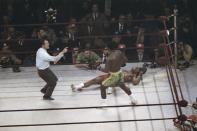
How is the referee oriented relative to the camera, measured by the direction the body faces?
to the viewer's right

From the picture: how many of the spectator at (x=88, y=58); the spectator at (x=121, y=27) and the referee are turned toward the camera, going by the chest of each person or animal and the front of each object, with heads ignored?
2

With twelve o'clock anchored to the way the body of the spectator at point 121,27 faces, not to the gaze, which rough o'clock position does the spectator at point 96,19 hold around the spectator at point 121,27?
the spectator at point 96,19 is roughly at 3 o'clock from the spectator at point 121,27.

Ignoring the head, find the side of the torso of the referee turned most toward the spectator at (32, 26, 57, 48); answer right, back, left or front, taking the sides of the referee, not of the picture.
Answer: left

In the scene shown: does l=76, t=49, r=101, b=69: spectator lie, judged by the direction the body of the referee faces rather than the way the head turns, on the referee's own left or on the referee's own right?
on the referee's own left

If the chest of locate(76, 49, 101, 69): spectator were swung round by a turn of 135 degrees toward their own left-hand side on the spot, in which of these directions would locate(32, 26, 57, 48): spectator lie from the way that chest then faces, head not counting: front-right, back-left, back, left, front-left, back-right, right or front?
left

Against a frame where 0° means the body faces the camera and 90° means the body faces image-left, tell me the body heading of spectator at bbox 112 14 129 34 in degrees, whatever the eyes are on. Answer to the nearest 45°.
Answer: approximately 0°

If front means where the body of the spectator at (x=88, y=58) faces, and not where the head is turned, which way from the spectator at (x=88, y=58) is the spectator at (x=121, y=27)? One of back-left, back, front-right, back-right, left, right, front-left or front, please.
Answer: back-left

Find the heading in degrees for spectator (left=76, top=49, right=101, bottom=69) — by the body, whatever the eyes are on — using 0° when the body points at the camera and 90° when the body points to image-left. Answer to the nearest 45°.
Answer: approximately 0°

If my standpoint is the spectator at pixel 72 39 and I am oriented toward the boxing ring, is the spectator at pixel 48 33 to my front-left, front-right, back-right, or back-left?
back-right

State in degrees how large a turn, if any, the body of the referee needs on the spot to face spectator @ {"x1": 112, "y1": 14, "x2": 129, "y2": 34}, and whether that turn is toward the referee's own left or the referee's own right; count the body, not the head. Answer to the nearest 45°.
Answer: approximately 45° to the referee's own left

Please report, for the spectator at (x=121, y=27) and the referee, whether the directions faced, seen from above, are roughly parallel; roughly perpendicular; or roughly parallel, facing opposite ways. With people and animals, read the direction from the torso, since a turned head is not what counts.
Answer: roughly perpendicular
